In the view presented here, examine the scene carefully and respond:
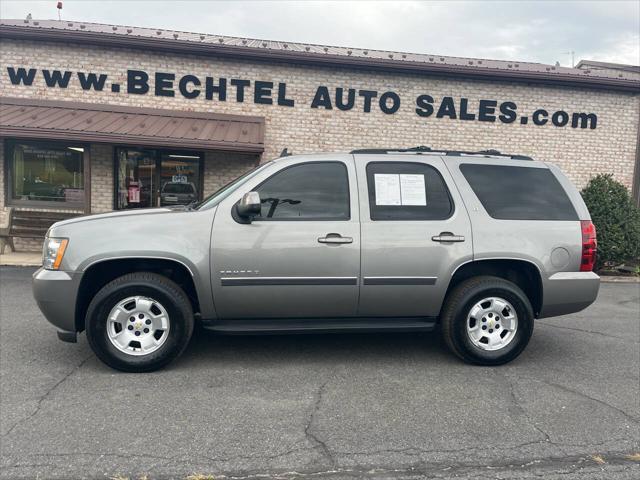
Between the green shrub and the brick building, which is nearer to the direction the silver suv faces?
the brick building

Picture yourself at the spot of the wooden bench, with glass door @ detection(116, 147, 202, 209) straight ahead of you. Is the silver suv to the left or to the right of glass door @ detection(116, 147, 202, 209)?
right

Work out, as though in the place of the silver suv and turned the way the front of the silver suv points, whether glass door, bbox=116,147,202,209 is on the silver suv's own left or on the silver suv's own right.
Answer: on the silver suv's own right

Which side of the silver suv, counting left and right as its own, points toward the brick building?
right

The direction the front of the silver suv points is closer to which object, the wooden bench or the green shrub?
the wooden bench

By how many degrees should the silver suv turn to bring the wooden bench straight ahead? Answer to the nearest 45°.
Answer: approximately 45° to its right

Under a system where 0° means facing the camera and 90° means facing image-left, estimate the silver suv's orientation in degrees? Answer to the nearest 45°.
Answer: approximately 90°

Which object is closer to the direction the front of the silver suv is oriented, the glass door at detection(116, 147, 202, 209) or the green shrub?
the glass door
